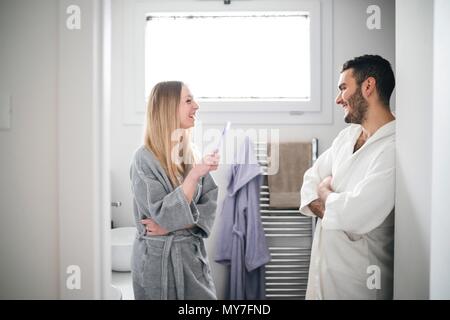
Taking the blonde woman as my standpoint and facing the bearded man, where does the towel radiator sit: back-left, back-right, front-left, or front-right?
front-left

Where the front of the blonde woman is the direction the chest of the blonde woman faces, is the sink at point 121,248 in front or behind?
behind

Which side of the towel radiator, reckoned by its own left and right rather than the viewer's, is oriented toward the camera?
front

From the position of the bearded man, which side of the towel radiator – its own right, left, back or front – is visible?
front

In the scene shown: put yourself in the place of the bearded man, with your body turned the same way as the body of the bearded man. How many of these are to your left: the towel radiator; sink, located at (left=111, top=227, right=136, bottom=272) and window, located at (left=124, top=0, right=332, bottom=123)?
0

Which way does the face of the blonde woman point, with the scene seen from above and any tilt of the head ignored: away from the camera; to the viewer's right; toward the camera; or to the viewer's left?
to the viewer's right

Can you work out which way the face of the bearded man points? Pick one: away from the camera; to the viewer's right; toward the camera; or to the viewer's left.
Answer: to the viewer's left
